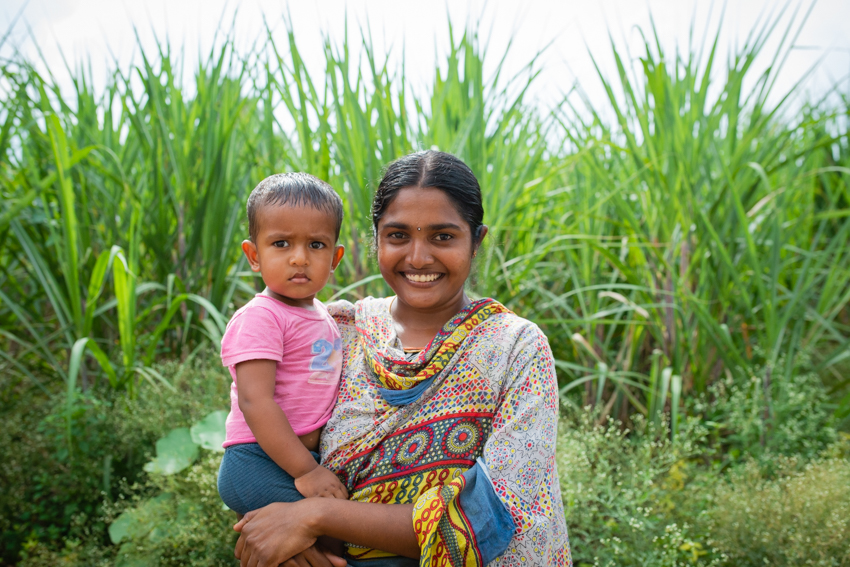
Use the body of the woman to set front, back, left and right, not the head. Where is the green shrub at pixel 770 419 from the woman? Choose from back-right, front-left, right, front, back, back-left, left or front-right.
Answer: back

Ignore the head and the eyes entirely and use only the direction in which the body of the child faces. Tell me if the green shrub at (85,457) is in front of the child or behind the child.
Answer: behind

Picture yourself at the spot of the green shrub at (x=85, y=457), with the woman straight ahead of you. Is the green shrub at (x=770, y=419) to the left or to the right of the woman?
left

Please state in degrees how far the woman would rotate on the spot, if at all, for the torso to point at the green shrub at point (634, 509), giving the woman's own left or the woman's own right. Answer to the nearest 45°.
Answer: approximately 180°

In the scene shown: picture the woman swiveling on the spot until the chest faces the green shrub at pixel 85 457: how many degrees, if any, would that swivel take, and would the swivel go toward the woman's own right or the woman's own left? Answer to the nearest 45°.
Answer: approximately 90° to the woman's own right

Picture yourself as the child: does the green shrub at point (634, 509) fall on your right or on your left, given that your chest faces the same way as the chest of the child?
on your left

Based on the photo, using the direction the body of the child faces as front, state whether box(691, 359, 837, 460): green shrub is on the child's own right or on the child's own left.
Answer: on the child's own left

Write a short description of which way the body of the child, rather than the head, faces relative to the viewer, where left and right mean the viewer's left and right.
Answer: facing the viewer and to the right of the viewer

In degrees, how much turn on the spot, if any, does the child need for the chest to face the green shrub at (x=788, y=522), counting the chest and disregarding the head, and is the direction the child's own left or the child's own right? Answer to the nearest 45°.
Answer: approximately 45° to the child's own left
